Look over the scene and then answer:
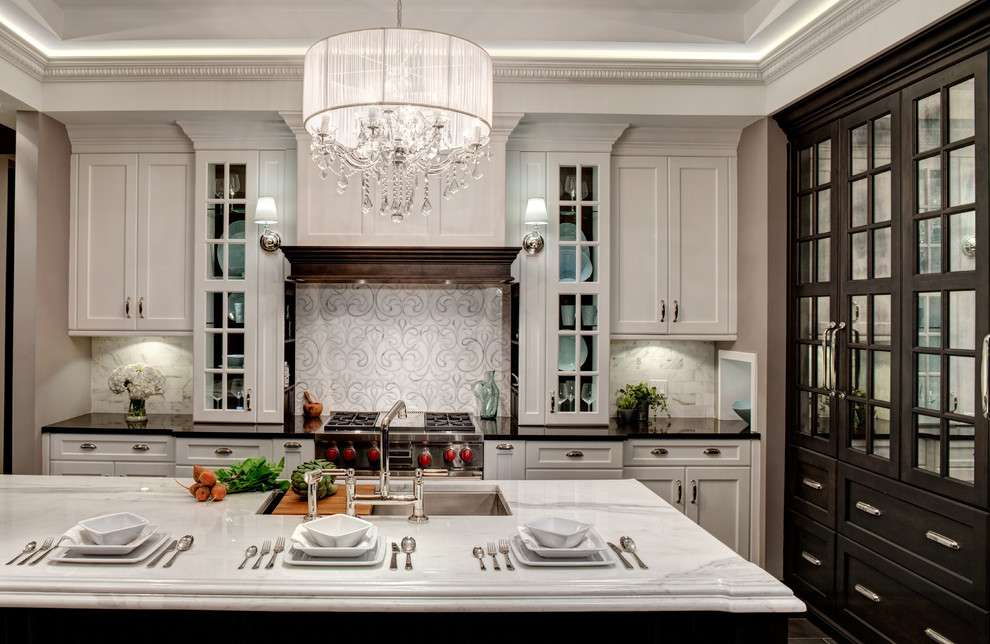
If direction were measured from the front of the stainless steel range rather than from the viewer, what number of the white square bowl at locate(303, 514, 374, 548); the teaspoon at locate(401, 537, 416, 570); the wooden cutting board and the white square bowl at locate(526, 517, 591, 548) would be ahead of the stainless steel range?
4

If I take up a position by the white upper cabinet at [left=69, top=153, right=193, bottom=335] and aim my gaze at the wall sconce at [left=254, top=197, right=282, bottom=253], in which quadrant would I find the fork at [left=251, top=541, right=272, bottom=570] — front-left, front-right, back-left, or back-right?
front-right

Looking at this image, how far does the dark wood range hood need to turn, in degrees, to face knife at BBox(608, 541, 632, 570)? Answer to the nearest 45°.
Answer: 0° — it already faces it

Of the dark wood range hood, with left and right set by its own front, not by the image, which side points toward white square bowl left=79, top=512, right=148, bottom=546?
front

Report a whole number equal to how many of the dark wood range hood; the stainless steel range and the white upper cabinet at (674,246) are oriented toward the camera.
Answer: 3

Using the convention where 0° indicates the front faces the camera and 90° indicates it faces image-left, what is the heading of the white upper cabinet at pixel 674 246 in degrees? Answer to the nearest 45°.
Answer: approximately 0°

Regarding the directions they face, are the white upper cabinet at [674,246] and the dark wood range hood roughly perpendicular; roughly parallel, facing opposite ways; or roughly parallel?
roughly parallel

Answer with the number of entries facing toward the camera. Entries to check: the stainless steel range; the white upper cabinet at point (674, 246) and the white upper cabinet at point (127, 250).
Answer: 3

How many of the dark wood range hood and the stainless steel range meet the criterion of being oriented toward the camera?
2

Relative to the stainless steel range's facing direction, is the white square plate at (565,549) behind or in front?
in front

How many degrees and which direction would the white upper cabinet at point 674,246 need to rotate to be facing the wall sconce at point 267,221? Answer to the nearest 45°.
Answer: approximately 90° to its right

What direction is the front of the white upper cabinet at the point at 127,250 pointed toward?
toward the camera

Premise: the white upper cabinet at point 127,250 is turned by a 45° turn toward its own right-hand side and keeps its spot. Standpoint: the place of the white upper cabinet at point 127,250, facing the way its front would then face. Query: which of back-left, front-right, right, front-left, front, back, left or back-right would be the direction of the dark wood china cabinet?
left

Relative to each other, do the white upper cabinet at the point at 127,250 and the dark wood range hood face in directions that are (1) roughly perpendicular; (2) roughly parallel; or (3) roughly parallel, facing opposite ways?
roughly parallel

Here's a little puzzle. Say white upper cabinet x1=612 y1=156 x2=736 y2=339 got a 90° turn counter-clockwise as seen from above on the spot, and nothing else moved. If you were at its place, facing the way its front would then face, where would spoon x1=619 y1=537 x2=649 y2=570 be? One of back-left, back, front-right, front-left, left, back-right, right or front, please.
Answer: right

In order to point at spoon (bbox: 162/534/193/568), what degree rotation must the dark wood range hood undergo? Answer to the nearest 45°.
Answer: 0° — it already faces it

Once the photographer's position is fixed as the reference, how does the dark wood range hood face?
facing the viewer

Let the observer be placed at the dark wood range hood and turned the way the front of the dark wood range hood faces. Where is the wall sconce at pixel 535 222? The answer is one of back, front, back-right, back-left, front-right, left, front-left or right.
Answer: left

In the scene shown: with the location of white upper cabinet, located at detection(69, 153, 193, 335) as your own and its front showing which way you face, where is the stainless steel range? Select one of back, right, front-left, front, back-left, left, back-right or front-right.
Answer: front-left

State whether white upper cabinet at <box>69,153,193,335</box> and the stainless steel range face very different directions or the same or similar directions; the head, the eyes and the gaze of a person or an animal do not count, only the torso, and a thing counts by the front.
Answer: same or similar directions
